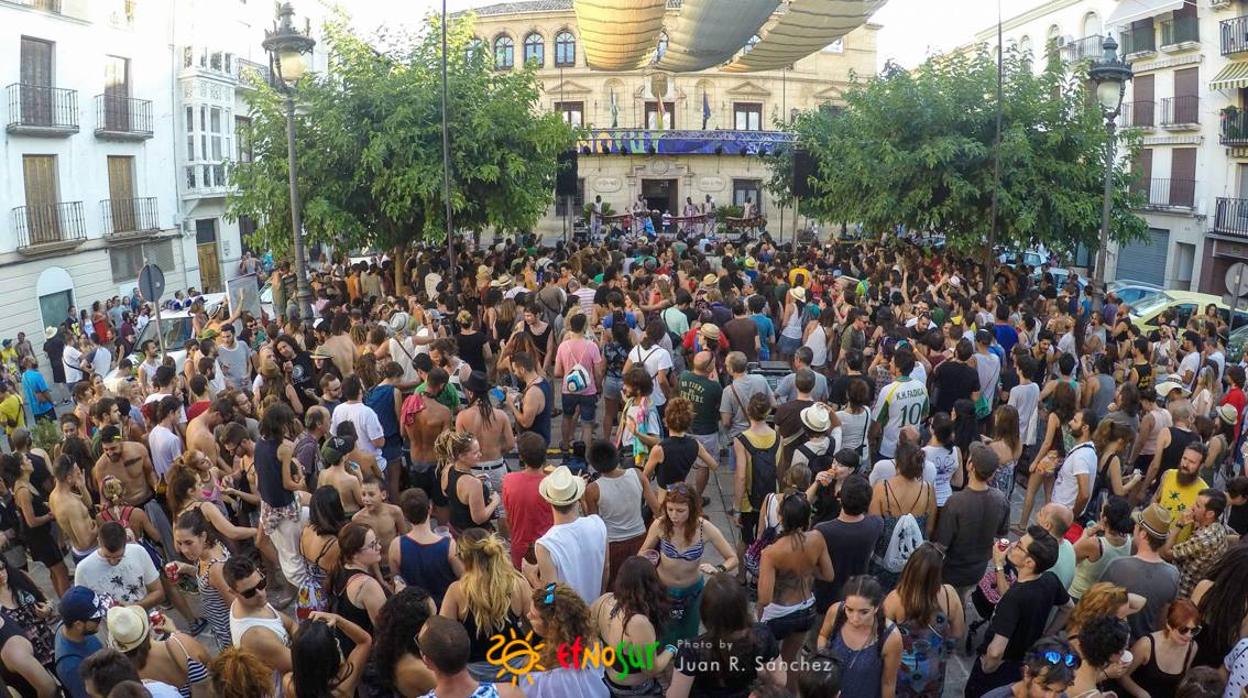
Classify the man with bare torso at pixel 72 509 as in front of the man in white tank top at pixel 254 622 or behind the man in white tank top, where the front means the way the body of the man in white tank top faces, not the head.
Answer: behind

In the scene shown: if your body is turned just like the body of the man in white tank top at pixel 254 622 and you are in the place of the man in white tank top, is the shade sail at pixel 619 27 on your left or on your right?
on your left

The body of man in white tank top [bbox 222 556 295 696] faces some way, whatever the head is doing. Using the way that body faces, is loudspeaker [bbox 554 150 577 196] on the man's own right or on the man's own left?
on the man's own left

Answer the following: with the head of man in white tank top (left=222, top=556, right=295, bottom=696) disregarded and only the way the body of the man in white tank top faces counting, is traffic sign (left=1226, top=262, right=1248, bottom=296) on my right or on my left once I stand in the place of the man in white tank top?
on my left

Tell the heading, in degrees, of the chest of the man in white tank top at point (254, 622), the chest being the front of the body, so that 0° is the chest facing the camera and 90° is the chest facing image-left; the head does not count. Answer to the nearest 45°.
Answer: approximately 315°

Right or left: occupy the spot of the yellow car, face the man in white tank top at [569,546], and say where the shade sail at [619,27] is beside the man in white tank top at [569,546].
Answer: right

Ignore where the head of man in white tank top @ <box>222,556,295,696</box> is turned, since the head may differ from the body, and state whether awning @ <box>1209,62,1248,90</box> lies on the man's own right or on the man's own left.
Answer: on the man's own left
